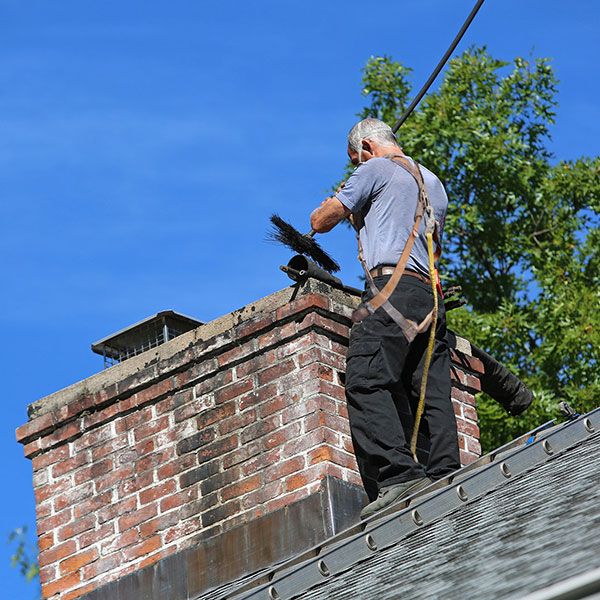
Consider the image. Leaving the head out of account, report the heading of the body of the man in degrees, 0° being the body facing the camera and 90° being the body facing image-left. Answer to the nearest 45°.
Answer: approximately 135°

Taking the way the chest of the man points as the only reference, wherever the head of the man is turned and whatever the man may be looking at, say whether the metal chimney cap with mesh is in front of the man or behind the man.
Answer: in front

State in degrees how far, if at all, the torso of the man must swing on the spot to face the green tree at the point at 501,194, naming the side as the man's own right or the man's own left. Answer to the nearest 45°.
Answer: approximately 45° to the man's own right

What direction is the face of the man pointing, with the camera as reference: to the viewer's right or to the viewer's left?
to the viewer's left
